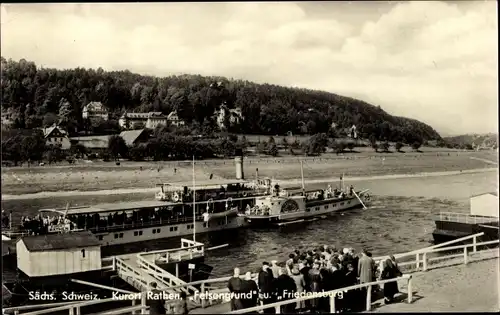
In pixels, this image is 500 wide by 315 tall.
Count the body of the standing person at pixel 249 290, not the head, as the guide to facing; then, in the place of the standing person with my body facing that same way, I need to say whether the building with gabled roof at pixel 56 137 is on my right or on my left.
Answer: on my left

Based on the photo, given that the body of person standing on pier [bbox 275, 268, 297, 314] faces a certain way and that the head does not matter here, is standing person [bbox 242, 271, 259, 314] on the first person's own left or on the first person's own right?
on the first person's own left

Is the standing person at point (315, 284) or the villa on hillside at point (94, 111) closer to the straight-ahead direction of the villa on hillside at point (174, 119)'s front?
the standing person

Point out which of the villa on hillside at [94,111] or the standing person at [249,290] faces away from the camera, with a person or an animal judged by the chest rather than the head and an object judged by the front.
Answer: the standing person

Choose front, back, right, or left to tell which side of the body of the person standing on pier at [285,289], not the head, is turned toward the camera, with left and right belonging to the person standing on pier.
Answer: back

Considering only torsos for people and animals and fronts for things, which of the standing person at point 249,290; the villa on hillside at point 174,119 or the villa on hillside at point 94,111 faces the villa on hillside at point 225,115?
the standing person

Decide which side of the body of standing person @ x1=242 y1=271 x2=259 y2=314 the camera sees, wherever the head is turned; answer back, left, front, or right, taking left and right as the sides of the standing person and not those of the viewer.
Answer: back

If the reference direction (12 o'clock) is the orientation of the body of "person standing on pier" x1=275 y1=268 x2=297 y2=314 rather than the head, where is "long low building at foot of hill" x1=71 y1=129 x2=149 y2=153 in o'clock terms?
The long low building at foot of hill is roughly at 10 o'clock from the person standing on pier.

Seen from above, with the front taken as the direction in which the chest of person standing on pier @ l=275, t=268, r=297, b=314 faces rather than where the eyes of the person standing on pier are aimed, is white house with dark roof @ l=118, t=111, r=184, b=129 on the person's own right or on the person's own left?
on the person's own left

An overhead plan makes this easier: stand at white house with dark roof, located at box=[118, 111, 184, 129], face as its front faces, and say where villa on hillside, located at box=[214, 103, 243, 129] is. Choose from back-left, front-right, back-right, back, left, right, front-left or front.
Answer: left

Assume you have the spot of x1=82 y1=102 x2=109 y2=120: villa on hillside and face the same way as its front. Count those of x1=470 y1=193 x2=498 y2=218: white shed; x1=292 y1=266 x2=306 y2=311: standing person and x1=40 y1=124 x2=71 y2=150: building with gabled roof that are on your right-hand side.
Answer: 1

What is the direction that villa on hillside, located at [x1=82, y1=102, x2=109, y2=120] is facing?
toward the camera

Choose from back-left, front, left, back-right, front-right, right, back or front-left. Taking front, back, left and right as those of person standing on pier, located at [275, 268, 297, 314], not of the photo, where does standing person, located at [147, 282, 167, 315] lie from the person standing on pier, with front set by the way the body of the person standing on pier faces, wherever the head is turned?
left

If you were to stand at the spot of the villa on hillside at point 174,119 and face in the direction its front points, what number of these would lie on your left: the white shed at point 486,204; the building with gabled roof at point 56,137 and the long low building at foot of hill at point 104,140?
1

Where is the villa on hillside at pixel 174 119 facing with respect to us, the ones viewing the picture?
facing the viewer

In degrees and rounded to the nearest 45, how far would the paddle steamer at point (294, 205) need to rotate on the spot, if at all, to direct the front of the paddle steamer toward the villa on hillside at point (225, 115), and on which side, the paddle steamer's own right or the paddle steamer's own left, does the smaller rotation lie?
approximately 45° to the paddle steamer's own left
